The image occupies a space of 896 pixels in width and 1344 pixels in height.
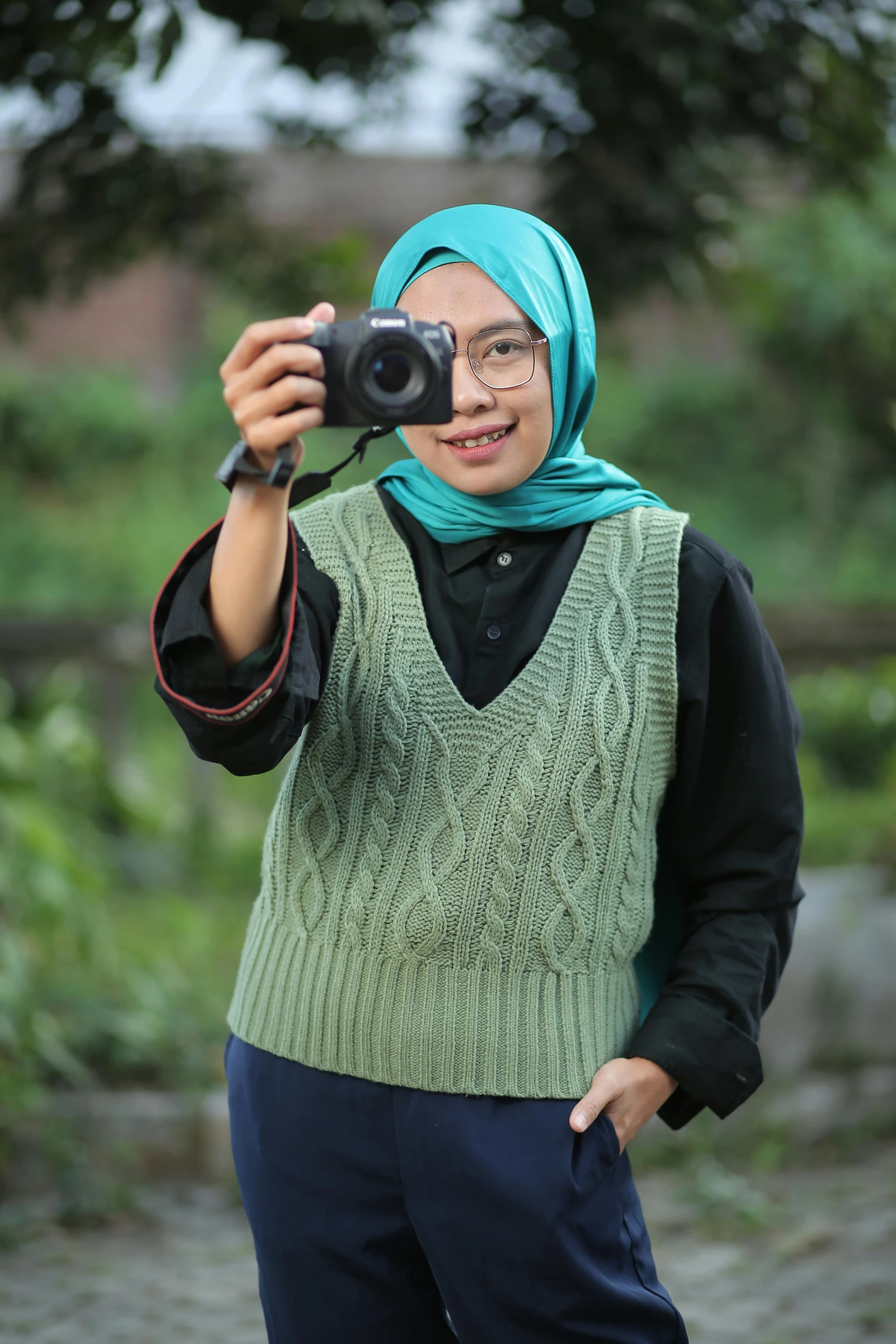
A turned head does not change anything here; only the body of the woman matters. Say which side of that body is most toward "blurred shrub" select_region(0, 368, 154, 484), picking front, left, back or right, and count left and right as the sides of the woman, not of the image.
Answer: back

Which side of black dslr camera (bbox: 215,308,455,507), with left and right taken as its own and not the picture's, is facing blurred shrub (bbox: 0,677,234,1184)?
back

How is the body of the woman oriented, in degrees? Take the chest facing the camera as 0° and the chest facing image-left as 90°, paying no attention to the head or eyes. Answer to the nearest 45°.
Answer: approximately 0°

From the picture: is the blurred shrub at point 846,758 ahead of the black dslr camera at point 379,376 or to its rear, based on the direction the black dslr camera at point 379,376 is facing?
to the rear

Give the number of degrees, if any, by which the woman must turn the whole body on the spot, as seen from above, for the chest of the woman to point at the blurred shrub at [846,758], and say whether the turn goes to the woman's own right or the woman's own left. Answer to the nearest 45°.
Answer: approximately 180°

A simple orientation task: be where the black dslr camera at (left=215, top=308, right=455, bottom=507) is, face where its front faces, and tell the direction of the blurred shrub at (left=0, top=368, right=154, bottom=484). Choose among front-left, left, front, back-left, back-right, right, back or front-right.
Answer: back

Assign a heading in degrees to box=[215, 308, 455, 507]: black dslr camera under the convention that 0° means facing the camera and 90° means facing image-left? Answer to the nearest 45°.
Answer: approximately 0°
